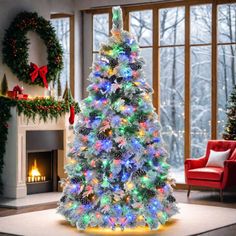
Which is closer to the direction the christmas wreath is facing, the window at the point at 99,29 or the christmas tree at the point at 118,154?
the christmas tree

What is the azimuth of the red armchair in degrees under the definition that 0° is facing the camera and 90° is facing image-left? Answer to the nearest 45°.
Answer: approximately 45°

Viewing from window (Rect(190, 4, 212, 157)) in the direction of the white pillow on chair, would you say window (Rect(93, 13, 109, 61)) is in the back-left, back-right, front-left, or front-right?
back-right

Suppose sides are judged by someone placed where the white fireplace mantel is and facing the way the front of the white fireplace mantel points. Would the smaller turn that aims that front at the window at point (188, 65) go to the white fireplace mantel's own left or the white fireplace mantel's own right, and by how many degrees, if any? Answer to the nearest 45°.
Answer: approximately 45° to the white fireplace mantel's own left
